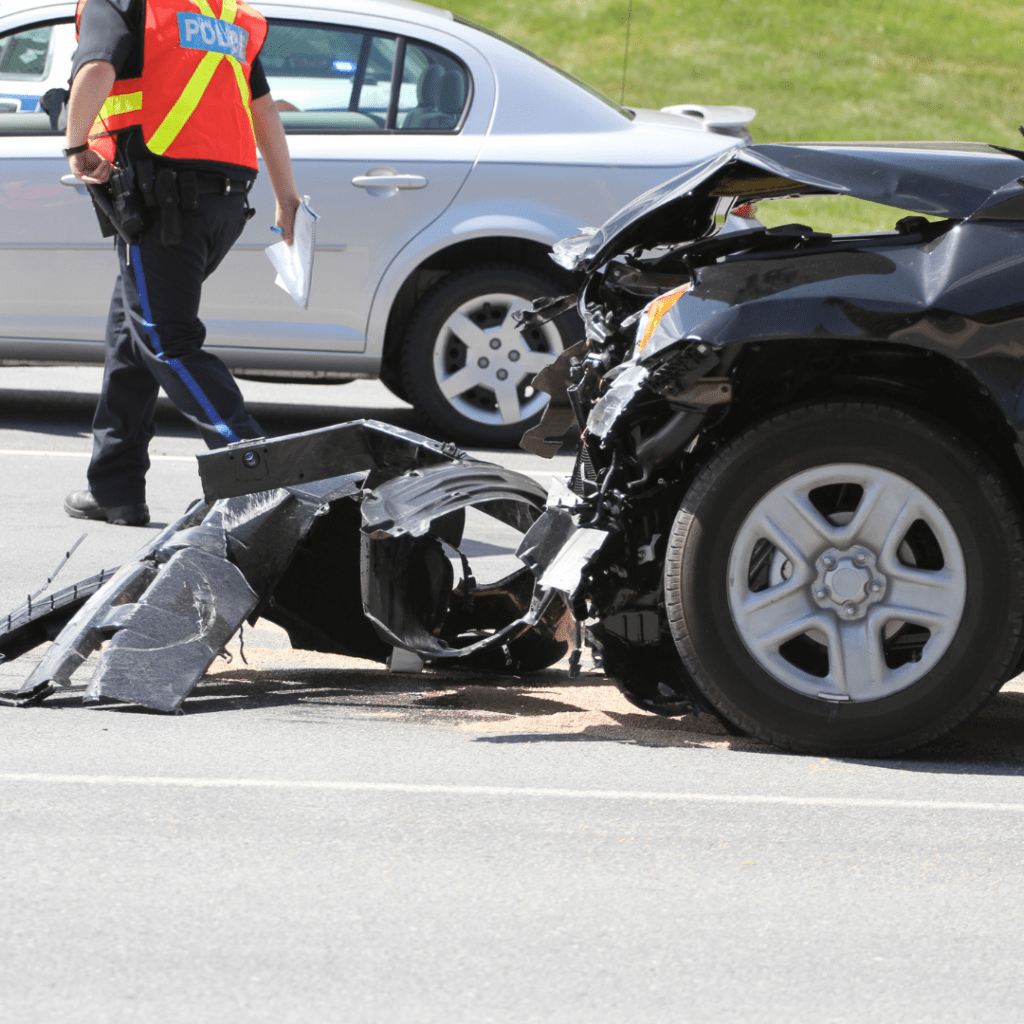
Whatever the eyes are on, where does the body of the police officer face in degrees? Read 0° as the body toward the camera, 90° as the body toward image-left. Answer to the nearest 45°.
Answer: approximately 135°

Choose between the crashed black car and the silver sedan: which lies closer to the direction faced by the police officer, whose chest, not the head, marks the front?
the silver sedan

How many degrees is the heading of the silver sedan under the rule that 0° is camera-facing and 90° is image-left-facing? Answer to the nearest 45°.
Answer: approximately 90°

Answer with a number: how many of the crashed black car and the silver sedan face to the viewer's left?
2

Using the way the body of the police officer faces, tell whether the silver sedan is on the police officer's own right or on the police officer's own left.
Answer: on the police officer's own right

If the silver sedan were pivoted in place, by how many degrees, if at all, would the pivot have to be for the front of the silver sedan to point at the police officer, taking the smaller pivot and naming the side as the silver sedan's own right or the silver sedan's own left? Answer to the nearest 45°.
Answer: approximately 90° to the silver sedan's own left

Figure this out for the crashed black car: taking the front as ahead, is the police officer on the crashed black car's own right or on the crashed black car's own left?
on the crashed black car's own right

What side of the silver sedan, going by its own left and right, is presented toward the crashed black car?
left

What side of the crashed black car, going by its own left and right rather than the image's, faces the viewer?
left

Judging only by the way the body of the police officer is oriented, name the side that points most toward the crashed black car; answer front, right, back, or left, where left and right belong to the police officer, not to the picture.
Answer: back
